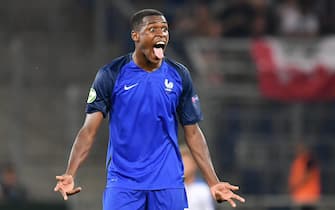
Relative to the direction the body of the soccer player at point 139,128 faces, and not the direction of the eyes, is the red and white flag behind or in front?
behind

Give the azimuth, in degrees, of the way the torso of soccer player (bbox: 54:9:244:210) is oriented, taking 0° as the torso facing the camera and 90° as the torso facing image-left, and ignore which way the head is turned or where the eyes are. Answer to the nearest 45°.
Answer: approximately 0°
